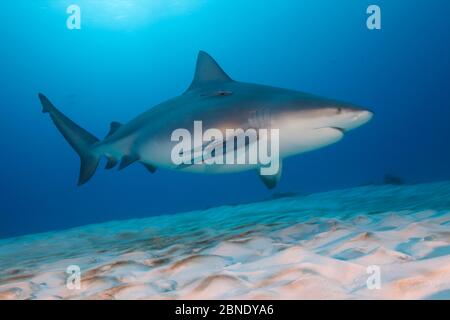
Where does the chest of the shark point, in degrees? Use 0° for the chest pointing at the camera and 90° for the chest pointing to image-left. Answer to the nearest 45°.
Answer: approximately 270°
